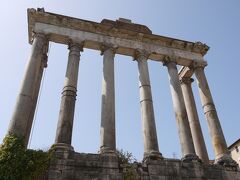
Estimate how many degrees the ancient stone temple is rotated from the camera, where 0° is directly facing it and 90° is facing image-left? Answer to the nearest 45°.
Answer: approximately 315°
